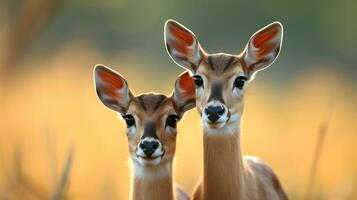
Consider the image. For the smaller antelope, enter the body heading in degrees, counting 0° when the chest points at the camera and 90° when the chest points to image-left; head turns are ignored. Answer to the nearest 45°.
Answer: approximately 0°
